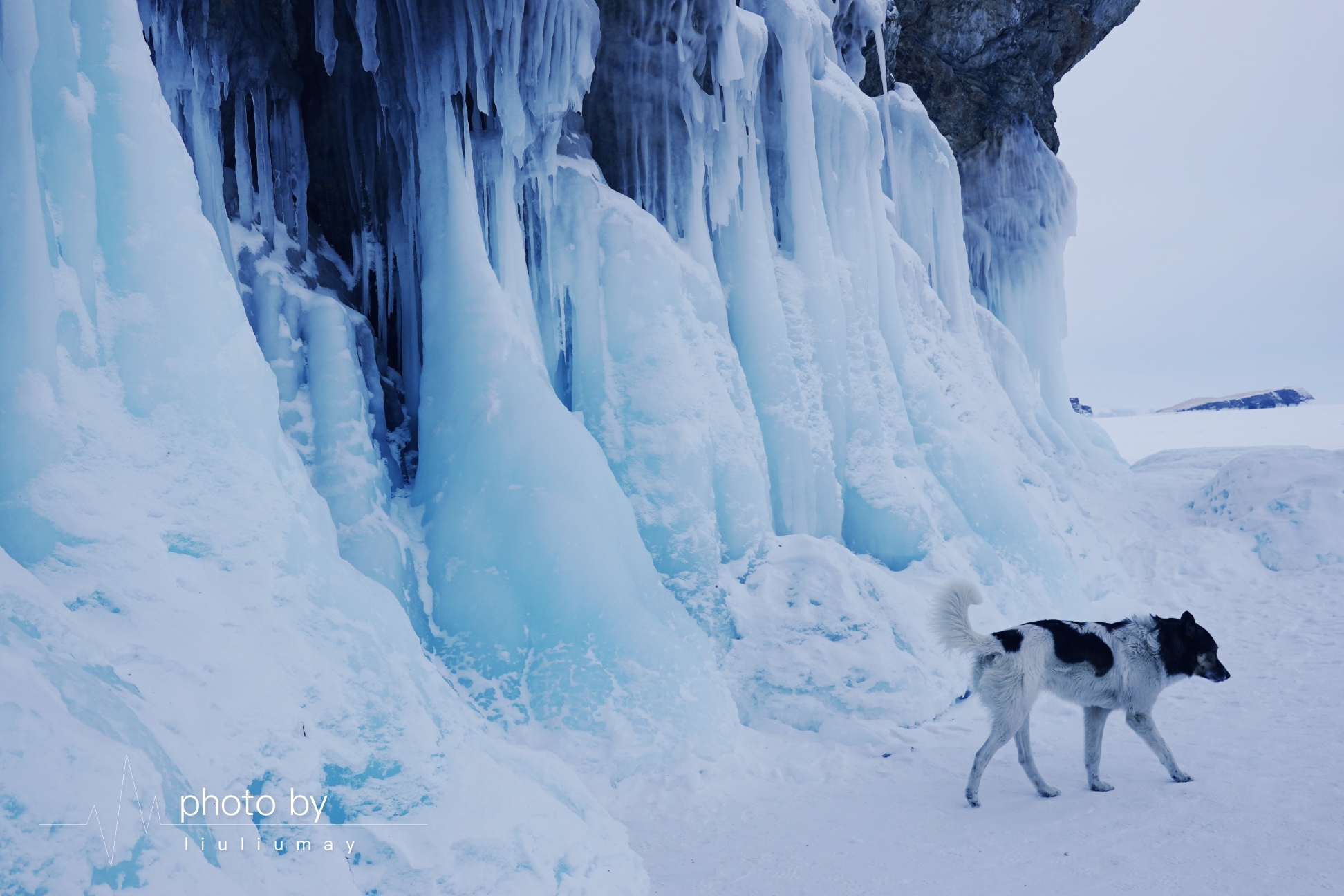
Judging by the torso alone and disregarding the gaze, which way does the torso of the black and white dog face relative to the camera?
to the viewer's right

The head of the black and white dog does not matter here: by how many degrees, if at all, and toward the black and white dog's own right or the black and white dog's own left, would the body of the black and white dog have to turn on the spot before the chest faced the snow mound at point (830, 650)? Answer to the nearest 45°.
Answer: approximately 135° to the black and white dog's own left
